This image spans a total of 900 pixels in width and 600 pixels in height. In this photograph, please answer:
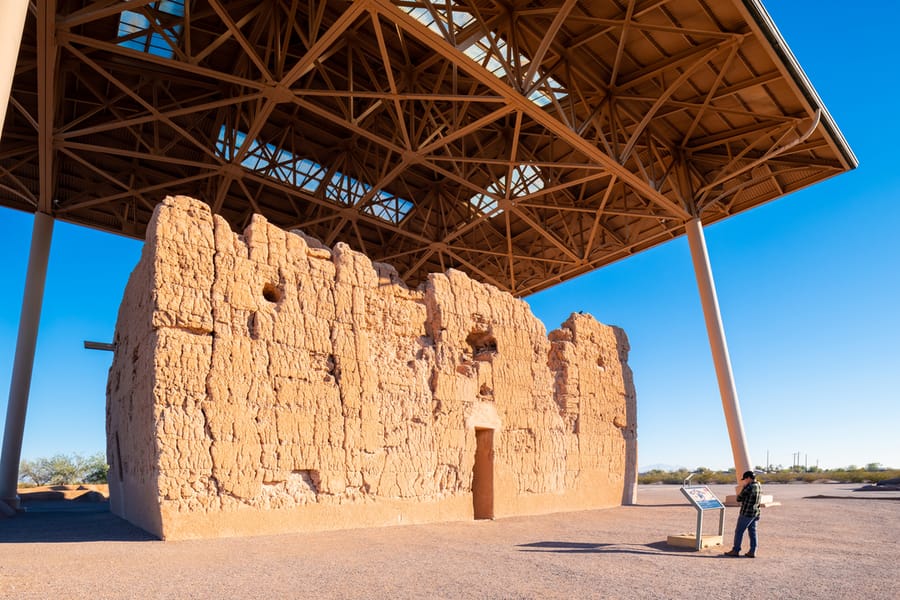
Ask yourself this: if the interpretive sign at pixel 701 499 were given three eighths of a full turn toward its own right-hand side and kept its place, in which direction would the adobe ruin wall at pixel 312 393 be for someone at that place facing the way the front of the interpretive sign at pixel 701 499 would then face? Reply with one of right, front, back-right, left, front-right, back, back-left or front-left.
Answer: front

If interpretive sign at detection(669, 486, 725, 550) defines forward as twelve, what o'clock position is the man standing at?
The man standing is roughly at 12 o'clock from the interpretive sign.

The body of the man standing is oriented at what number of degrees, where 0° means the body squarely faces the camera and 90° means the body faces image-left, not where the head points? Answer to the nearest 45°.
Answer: approximately 90°

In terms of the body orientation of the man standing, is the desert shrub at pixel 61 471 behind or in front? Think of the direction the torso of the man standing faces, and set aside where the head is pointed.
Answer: in front

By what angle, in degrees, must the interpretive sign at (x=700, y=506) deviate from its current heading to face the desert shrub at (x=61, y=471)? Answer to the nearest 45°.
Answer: approximately 180°

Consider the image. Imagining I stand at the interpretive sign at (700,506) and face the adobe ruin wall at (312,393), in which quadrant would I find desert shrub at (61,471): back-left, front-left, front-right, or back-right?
front-right

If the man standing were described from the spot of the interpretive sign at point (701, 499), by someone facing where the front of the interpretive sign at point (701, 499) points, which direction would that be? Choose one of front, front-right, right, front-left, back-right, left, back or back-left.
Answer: front

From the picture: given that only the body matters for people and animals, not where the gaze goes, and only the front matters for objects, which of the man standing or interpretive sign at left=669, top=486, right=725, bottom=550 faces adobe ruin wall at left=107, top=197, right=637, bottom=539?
the man standing

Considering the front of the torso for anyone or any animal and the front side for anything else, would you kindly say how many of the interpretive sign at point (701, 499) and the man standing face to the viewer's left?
1

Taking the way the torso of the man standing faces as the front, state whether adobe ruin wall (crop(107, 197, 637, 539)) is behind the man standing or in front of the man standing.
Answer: in front

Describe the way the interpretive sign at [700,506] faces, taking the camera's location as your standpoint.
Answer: facing the viewer and to the right of the viewer

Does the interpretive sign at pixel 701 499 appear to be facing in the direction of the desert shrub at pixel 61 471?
no

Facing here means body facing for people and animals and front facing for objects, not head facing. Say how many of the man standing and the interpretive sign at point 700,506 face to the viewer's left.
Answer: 1
